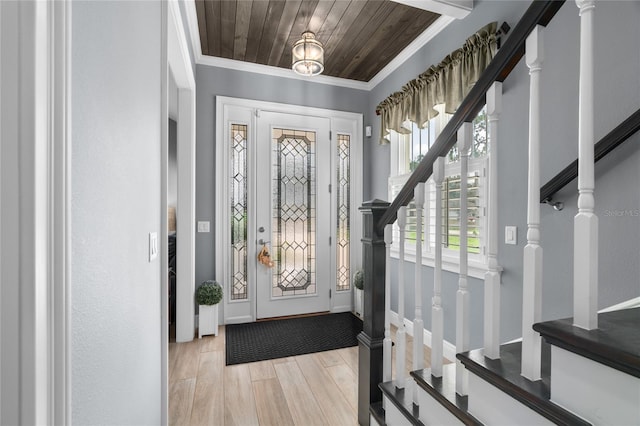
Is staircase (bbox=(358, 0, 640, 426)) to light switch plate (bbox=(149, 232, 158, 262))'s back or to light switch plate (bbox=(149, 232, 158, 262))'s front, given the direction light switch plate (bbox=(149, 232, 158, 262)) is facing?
to the front

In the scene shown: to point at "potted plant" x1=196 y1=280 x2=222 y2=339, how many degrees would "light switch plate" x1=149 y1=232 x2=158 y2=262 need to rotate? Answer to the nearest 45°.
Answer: approximately 135° to its left

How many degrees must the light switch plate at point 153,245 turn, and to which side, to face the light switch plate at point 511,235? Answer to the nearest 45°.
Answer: approximately 45° to its left

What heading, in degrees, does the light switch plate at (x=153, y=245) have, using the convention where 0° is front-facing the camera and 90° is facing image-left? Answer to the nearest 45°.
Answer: approximately 315°

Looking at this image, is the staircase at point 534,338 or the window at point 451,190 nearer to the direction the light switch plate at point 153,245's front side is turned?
the staircase

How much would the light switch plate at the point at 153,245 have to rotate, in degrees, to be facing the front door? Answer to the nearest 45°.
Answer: approximately 90° to its left

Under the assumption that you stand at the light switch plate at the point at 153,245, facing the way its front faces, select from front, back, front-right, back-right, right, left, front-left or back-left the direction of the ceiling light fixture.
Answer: left

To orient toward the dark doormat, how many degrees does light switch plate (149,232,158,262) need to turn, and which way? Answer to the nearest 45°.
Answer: approximately 90° to its left

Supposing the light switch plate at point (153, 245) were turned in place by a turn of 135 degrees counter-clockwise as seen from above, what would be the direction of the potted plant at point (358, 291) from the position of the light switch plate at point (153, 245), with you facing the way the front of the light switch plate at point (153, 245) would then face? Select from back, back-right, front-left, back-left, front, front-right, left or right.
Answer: front-right

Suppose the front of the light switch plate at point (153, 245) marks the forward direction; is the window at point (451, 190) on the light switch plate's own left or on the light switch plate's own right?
on the light switch plate's own left

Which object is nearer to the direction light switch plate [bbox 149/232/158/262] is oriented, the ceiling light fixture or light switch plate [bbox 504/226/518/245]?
the light switch plate
